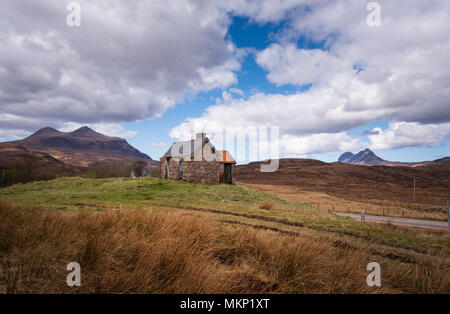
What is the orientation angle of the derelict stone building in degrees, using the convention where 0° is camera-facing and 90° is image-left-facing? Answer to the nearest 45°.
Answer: approximately 45°
